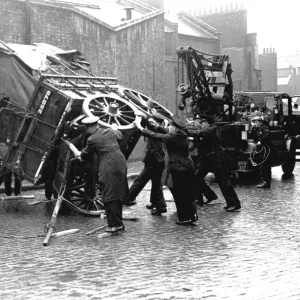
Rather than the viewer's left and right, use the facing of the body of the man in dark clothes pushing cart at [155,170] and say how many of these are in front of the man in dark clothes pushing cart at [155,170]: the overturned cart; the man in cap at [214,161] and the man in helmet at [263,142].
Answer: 1

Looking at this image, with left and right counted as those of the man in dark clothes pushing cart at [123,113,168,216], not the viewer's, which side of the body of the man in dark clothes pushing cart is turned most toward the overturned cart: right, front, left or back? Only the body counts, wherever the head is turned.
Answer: front

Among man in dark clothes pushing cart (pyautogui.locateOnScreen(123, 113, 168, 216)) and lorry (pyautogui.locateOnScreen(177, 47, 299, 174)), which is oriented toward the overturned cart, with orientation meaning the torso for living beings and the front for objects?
the man in dark clothes pushing cart

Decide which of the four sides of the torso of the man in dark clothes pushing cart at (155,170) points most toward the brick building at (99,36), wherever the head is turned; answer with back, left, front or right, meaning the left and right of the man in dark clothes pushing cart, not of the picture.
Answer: right

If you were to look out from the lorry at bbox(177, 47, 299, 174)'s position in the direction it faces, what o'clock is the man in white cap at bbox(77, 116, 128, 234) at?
The man in white cap is roughly at 5 o'clock from the lorry.

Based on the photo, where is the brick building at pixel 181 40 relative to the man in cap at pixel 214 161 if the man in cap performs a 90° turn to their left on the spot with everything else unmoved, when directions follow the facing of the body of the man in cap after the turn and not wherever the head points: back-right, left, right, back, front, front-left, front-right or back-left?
back

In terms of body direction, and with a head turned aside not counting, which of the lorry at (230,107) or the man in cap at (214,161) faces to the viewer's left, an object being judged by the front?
the man in cap

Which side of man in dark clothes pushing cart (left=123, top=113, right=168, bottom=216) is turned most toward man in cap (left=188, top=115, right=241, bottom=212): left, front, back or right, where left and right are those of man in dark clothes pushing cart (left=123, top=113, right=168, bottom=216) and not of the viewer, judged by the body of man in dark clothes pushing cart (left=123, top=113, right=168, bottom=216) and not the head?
back

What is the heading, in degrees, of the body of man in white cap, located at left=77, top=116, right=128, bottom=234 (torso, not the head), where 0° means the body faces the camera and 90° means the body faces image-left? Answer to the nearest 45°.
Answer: approximately 135°

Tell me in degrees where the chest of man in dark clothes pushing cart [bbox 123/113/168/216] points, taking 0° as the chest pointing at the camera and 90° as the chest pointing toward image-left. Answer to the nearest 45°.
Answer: approximately 90°

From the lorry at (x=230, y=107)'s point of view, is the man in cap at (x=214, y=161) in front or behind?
behind

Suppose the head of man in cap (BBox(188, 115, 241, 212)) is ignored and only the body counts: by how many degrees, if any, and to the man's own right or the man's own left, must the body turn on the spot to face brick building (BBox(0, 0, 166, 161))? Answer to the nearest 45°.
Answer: approximately 90° to the man's own right

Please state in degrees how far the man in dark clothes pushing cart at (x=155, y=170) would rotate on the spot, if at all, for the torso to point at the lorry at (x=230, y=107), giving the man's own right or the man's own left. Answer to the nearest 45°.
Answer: approximately 90° to the man's own right

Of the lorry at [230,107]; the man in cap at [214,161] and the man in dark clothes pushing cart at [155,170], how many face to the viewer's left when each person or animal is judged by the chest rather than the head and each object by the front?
2

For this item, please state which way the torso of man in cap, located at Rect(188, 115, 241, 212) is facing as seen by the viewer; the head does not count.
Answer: to the viewer's left

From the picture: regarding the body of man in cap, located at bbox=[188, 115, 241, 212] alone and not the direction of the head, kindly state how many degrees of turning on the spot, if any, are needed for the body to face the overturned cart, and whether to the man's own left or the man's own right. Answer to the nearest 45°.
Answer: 0° — they already face it

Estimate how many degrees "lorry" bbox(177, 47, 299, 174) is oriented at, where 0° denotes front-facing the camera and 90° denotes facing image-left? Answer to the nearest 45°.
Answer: approximately 225°

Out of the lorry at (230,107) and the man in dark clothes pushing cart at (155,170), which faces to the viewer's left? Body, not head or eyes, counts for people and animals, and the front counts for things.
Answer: the man in dark clothes pushing cart
